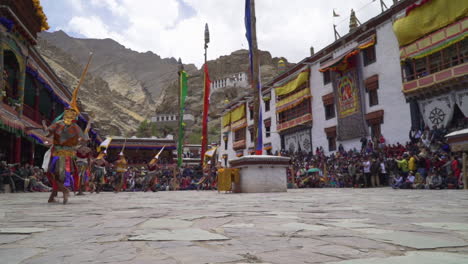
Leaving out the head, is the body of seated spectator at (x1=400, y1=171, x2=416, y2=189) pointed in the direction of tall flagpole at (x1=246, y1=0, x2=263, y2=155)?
yes

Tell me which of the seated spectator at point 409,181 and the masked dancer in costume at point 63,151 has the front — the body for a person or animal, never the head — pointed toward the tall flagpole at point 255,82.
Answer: the seated spectator

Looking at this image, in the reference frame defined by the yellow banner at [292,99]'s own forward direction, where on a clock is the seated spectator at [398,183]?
The seated spectator is roughly at 10 o'clock from the yellow banner.

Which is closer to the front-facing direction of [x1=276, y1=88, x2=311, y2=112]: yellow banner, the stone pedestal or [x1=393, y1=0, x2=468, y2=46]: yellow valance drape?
the stone pedestal

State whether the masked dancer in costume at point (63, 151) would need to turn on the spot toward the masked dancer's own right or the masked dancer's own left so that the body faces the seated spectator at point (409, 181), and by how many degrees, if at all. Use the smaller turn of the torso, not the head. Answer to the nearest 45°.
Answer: approximately 90° to the masked dancer's own left

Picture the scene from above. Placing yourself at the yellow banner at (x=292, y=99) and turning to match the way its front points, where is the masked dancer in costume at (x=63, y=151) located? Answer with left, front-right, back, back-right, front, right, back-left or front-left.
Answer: front-left

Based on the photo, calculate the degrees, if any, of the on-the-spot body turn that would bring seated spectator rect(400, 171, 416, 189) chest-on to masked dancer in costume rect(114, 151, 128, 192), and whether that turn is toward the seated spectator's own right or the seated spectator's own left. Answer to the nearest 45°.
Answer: approximately 45° to the seated spectator's own right

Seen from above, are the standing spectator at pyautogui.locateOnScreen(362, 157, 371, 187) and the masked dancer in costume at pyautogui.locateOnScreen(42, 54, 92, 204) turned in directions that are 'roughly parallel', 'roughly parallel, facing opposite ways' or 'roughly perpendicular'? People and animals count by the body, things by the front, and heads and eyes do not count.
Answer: roughly perpendicular

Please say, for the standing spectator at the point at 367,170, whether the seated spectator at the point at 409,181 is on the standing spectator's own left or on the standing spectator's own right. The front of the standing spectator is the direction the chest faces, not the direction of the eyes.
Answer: on the standing spectator's own left

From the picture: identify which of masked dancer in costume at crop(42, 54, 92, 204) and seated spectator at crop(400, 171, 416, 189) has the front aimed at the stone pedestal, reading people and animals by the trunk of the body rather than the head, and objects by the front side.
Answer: the seated spectator
